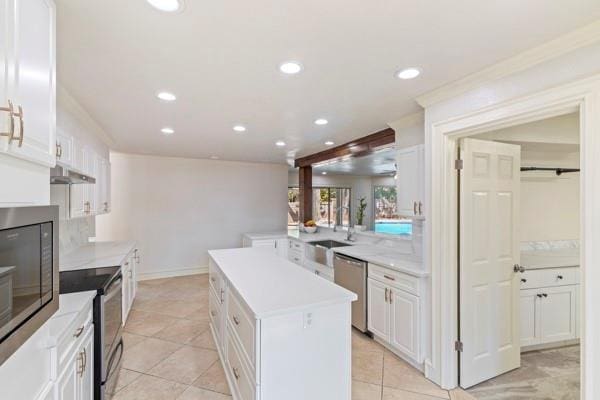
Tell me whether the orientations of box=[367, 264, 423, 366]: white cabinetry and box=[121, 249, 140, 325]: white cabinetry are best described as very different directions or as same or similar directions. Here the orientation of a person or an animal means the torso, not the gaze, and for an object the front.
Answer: very different directions

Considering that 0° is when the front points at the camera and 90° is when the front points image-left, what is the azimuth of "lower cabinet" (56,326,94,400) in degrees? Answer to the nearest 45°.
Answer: approximately 270°

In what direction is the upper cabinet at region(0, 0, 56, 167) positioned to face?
to the viewer's right

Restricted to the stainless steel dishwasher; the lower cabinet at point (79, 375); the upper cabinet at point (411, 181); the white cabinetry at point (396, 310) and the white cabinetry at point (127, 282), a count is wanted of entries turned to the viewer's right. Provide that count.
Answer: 2

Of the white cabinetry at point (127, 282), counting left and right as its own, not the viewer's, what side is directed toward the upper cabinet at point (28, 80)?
right

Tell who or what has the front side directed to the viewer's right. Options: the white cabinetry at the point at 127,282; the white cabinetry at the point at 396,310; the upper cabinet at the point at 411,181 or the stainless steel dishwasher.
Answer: the white cabinetry at the point at 127,282

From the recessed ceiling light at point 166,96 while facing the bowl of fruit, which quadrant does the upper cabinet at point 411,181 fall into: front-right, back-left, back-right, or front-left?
front-right

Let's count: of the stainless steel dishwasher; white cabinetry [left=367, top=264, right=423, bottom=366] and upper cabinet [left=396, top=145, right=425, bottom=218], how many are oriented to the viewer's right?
0

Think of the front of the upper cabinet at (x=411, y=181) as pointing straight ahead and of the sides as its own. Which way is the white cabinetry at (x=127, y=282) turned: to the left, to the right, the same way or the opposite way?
the opposite way

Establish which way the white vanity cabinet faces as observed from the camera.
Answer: facing the viewer and to the right of the viewer

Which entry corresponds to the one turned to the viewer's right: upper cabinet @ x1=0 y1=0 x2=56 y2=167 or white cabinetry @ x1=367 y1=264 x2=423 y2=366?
the upper cabinet

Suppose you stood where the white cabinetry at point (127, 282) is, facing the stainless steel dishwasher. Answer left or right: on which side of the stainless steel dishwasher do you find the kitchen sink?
left

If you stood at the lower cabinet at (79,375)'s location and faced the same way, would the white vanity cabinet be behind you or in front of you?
in front

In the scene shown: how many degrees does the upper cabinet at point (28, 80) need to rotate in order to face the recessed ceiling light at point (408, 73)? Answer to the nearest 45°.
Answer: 0° — it already faces it

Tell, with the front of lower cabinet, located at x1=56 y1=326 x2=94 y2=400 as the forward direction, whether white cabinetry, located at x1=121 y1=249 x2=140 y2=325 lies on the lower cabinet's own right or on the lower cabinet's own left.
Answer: on the lower cabinet's own left

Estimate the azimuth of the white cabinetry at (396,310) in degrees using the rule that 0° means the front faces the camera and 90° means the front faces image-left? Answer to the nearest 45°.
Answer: approximately 45°

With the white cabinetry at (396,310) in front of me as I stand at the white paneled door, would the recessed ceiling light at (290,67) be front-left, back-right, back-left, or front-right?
front-left
